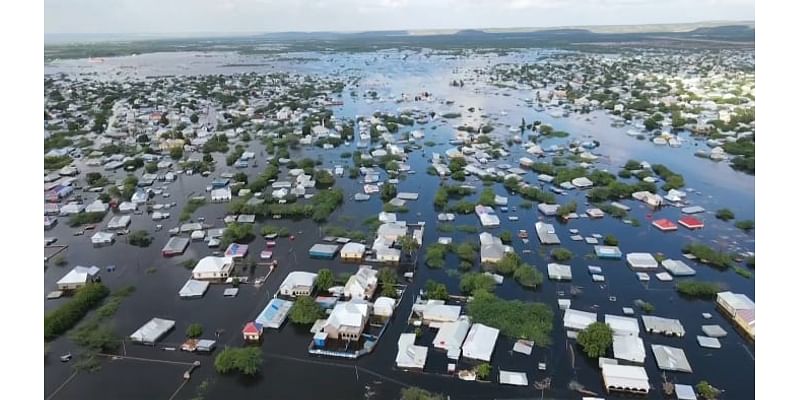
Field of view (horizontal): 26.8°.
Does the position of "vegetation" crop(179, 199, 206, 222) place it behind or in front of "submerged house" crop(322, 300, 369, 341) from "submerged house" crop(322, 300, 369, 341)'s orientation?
behind

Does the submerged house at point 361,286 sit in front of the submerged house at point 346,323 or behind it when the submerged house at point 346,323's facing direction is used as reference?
behind

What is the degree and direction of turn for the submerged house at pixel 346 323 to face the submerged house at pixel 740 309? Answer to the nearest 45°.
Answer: approximately 90° to its left

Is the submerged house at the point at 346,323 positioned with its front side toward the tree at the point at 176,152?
no

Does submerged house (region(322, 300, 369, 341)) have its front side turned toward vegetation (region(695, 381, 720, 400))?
no

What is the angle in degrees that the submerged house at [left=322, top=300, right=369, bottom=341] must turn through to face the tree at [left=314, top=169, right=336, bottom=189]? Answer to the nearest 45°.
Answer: approximately 180°

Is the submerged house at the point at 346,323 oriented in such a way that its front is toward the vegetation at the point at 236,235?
no

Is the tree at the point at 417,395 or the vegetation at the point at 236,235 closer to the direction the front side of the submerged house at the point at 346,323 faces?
the tree

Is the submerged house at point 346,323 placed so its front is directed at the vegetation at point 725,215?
no

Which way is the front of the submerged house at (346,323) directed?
toward the camera
